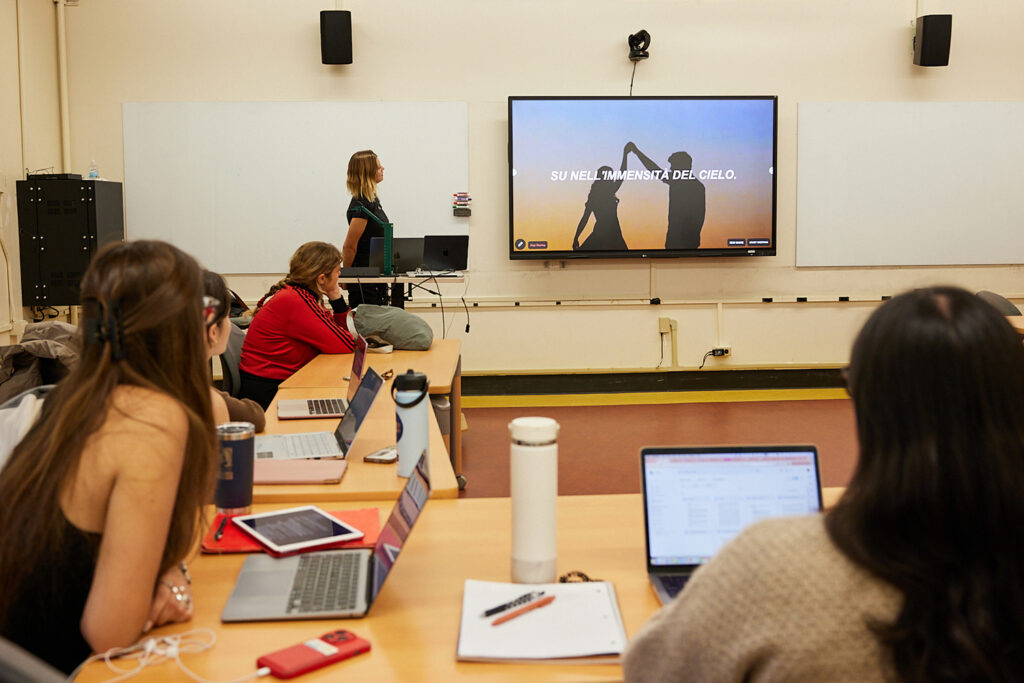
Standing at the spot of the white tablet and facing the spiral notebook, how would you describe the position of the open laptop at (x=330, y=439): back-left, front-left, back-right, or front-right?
back-left

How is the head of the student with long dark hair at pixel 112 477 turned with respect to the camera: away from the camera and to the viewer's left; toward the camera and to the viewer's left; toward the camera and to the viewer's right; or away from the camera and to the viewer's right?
away from the camera and to the viewer's right

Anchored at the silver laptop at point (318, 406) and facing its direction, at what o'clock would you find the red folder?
The red folder is roughly at 9 o'clock from the silver laptop.

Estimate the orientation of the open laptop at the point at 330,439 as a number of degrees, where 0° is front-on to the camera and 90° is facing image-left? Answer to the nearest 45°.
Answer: approximately 90°

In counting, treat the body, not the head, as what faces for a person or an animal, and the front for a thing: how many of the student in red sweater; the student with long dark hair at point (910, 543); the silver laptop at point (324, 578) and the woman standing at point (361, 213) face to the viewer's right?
2

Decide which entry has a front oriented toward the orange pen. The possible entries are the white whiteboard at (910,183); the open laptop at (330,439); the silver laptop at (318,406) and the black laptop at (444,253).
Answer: the white whiteboard

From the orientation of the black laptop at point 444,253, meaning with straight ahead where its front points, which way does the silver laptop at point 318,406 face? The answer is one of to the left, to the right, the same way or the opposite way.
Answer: to the left

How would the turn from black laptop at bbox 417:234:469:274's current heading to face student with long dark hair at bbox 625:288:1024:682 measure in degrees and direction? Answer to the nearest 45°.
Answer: approximately 180°

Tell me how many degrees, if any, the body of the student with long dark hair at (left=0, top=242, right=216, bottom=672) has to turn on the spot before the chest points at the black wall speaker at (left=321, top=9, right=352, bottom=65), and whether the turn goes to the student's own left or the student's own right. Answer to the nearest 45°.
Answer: approximately 45° to the student's own left
